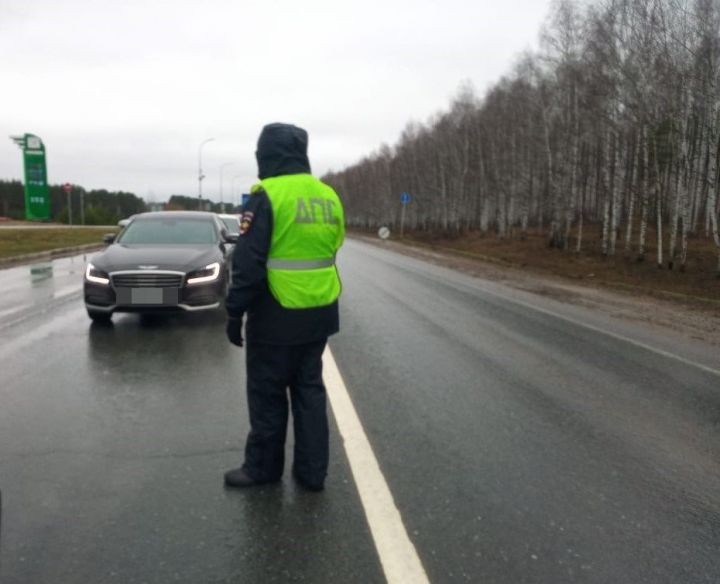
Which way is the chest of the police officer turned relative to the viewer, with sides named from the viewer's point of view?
facing away from the viewer and to the left of the viewer

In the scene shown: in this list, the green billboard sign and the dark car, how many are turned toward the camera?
2

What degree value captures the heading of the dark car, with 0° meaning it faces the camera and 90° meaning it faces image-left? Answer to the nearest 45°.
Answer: approximately 0°

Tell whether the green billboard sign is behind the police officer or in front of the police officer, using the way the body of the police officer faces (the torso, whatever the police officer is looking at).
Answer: in front

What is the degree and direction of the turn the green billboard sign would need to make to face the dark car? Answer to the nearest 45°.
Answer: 0° — it already faces it

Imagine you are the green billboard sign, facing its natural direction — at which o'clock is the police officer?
The police officer is roughly at 12 o'clock from the green billboard sign.

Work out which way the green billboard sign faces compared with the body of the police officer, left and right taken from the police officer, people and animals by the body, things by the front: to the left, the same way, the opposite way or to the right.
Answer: the opposite way

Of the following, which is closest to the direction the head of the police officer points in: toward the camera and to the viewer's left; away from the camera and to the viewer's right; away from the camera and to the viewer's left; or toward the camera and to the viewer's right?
away from the camera and to the viewer's left

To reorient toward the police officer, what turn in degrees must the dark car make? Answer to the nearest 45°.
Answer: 0° — it already faces them

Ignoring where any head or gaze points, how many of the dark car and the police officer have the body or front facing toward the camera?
1
